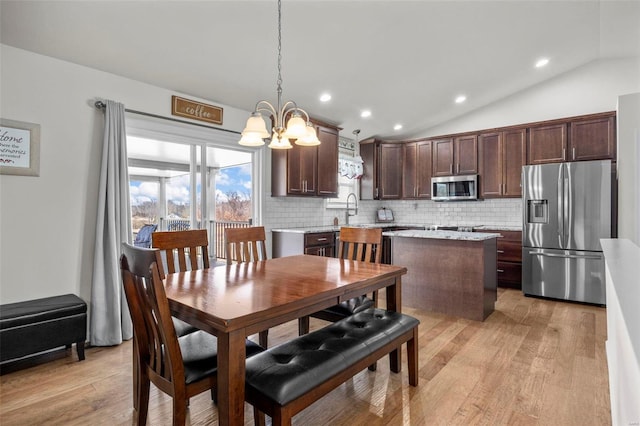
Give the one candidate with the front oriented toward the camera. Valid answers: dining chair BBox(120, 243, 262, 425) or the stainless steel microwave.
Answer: the stainless steel microwave

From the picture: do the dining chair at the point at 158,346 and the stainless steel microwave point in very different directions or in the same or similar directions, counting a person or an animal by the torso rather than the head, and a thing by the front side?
very different directions

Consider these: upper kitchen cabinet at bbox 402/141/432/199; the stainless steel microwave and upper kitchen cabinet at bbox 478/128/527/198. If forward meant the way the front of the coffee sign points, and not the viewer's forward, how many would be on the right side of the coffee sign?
0

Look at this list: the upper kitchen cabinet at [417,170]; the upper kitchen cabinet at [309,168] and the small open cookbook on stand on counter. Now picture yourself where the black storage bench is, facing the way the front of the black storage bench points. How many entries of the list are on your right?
0

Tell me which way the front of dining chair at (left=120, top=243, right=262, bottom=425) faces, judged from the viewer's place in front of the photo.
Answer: facing away from the viewer and to the right of the viewer

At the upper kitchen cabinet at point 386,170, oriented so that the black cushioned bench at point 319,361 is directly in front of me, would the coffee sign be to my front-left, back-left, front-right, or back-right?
front-right

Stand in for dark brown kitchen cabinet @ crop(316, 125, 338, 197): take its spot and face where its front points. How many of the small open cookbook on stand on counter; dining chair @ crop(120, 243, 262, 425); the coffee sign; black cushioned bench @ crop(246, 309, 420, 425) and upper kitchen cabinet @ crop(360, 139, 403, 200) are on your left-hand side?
2

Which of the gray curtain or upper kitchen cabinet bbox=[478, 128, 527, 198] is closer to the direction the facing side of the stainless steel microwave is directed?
the gray curtain

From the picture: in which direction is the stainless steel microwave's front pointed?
toward the camera

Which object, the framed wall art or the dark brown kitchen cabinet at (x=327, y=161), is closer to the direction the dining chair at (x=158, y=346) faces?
the dark brown kitchen cabinet

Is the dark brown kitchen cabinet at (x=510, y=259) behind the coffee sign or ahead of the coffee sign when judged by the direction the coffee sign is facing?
ahead

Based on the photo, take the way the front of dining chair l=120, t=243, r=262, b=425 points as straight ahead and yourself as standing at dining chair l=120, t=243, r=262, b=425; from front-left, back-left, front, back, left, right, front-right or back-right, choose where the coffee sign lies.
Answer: front-left

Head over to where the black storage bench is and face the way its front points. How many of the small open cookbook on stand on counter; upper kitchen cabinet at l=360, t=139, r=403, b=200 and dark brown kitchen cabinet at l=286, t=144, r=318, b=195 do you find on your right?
0
